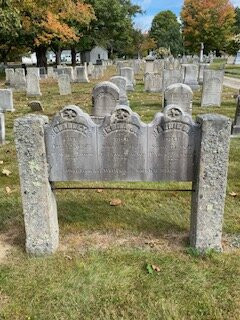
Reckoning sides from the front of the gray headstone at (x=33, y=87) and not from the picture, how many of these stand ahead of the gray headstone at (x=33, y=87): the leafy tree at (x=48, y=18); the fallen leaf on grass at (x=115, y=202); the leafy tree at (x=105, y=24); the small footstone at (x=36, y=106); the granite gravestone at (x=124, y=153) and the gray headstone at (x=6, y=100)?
4

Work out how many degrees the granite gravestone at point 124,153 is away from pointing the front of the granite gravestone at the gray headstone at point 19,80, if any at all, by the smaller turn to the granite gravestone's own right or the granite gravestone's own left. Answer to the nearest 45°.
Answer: approximately 180°

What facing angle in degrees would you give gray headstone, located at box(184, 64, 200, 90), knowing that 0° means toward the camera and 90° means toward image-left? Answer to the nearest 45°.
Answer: approximately 0°

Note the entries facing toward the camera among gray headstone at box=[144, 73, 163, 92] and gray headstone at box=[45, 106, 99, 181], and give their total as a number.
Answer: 2

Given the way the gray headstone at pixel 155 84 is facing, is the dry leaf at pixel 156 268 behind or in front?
in front

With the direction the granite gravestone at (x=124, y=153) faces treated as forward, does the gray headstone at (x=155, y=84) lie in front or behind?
behind

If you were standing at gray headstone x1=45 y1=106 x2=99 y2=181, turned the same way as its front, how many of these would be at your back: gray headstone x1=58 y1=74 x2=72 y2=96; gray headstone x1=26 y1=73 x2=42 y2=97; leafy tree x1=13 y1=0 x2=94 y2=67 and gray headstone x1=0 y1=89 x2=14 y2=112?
4

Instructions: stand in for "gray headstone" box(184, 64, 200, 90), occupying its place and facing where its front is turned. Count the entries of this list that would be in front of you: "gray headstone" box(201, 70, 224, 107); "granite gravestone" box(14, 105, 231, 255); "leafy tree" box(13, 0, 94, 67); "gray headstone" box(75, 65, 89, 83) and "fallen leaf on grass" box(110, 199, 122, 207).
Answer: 3

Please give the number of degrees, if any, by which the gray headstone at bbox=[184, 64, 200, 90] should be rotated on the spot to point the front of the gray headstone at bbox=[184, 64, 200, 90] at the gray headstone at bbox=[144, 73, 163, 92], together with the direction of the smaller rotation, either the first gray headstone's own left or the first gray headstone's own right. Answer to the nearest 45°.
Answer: approximately 45° to the first gray headstone's own right
